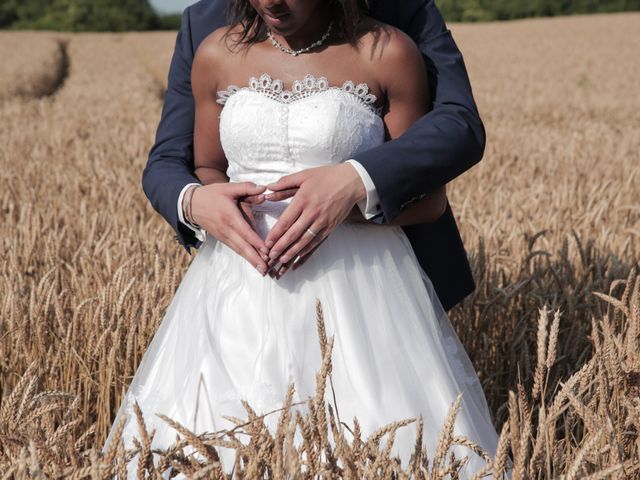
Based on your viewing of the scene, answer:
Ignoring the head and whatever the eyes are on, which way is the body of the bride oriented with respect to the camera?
toward the camera

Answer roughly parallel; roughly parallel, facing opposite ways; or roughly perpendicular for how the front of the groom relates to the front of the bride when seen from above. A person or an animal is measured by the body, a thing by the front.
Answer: roughly parallel
